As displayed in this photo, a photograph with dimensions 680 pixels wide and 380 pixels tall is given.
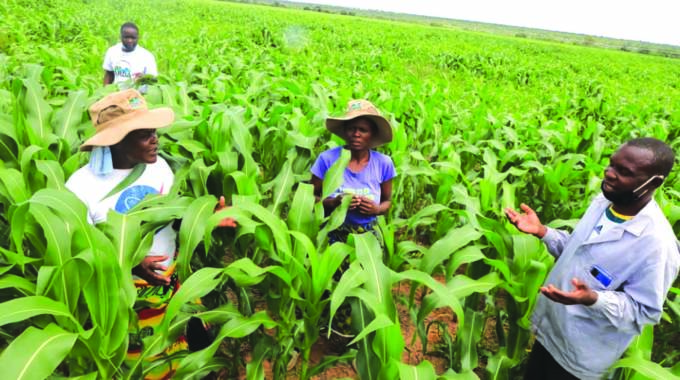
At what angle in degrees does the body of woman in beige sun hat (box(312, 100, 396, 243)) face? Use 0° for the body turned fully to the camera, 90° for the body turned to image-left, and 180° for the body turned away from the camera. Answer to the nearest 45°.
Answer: approximately 0°

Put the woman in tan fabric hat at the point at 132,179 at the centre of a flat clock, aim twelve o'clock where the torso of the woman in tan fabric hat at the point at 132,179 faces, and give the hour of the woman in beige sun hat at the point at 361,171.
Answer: the woman in beige sun hat at the point at 361,171 is roughly at 10 o'clock from the woman in tan fabric hat at the point at 132,179.

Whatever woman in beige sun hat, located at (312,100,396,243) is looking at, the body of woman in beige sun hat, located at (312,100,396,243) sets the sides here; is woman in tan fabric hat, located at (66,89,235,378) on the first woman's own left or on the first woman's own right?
on the first woman's own right

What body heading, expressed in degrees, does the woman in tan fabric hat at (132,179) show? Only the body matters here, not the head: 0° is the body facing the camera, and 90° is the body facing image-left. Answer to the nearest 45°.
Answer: approximately 315°

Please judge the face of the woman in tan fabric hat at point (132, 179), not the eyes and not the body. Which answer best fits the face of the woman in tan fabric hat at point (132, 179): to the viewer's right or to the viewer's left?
to the viewer's right

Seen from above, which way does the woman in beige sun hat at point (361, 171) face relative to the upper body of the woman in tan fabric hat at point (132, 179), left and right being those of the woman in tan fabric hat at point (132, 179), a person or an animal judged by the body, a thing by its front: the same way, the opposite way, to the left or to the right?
to the right
